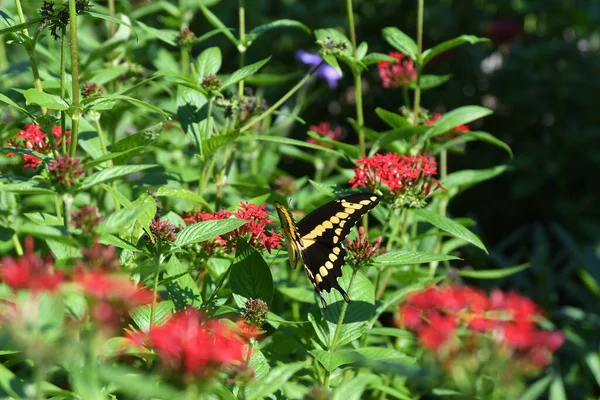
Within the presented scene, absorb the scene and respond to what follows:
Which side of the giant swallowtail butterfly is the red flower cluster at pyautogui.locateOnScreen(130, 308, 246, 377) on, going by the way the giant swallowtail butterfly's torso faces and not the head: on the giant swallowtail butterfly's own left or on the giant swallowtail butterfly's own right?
on the giant swallowtail butterfly's own left
